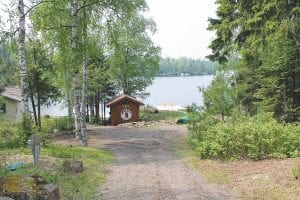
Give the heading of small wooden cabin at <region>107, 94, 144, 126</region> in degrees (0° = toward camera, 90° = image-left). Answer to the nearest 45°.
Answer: approximately 0°

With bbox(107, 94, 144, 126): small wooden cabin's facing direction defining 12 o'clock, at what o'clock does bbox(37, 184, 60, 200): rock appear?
The rock is roughly at 12 o'clock from the small wooden cabin.

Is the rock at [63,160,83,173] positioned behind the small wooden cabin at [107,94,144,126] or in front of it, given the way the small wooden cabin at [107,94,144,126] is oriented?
in front

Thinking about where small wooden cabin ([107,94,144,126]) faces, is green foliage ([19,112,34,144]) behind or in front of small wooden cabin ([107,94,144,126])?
in front
